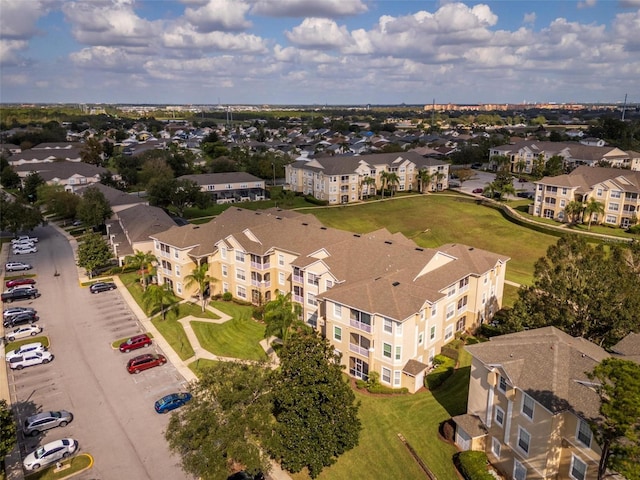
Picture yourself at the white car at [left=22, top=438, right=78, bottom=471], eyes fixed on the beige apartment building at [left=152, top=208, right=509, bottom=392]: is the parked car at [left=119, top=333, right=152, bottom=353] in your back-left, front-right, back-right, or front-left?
front-left

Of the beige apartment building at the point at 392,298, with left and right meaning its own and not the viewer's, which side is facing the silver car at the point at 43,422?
front

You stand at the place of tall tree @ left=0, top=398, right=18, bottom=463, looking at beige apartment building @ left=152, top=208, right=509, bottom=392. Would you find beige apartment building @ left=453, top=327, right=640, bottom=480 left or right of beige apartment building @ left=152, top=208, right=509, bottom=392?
right

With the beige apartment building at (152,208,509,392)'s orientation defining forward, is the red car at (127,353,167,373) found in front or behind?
in front

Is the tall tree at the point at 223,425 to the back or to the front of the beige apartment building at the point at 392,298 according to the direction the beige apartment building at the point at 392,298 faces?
to the front

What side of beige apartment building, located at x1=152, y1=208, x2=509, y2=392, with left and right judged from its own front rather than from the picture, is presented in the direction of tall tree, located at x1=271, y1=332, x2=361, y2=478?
front

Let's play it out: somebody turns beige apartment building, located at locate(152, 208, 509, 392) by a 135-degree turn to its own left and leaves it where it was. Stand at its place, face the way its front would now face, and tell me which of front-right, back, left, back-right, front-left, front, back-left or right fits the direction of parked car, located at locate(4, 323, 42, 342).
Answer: back

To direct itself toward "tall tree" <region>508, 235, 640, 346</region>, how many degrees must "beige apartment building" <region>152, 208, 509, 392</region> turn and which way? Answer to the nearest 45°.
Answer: approximately 135° to its left

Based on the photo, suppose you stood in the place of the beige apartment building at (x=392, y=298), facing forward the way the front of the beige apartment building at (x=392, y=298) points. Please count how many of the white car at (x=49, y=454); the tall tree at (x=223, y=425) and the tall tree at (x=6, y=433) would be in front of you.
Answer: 3

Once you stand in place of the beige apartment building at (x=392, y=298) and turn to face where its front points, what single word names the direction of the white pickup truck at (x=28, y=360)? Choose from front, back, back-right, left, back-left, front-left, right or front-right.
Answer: front-right

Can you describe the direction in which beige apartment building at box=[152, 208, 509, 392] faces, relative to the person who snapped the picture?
facing the viewer and to the left of the viewer

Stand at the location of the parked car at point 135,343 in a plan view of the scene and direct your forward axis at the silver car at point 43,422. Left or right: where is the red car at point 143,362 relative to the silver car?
left

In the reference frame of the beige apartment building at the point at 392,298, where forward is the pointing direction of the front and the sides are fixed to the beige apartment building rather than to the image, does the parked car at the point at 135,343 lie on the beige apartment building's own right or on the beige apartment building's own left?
on the beige apartment building's own right
